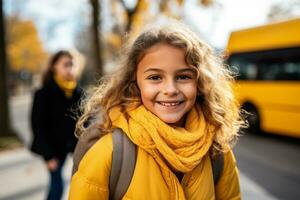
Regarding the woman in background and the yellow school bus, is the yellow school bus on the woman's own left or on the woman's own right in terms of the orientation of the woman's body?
on the woman's own left

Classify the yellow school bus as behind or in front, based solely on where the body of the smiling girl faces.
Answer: behind

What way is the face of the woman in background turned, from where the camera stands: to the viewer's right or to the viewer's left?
to the viewer's right

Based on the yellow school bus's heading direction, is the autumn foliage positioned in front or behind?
in front

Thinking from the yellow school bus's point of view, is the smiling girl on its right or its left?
on its left

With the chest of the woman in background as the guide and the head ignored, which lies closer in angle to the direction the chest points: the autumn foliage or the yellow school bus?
the yellow school bus

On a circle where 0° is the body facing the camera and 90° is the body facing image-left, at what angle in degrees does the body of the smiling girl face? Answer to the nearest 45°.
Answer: approximately 0°

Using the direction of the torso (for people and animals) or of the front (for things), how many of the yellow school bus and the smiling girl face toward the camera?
1

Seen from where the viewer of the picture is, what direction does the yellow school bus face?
facing away from the viewer and to the left of the viewer
